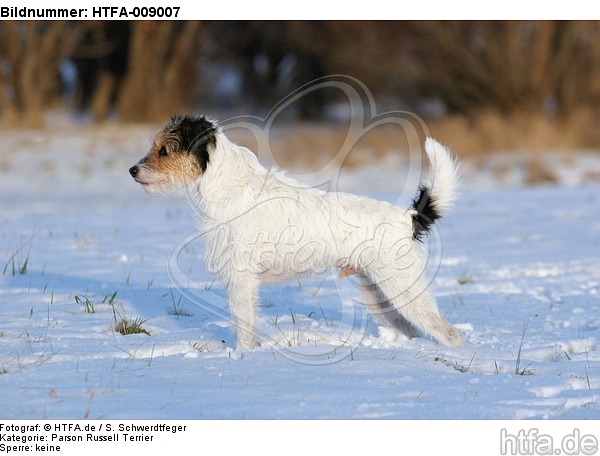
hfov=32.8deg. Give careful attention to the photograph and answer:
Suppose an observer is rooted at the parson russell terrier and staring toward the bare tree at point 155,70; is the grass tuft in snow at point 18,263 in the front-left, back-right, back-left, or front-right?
front-left

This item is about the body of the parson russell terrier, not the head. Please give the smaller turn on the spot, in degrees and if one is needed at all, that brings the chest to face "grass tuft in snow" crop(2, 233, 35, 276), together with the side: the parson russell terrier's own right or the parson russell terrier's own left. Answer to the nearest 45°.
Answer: approximately 45° to the parson russell terrier's own right

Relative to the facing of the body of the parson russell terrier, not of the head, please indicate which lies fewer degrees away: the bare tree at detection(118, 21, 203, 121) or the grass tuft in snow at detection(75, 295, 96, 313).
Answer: the grass tuft in snow

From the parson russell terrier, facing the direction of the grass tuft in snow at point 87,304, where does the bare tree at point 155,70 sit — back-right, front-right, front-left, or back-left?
front-right

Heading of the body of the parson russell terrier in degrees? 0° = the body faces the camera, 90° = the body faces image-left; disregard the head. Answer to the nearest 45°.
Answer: approximately 90°

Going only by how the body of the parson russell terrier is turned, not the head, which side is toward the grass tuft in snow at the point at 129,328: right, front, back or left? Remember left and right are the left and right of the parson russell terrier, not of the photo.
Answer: front

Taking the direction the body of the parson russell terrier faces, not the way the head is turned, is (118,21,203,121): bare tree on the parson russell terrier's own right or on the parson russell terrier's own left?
on the parson russell terrier's own right

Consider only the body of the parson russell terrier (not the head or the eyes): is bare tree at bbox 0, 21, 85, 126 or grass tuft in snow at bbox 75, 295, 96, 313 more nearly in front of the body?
the grass tuft in snow

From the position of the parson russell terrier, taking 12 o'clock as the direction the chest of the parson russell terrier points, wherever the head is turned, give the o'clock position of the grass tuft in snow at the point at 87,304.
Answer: The grass tuft in snow is roughly at 1 o'clock from the parson russell terrier.

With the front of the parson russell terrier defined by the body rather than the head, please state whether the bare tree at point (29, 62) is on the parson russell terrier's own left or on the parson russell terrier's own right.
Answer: on the parson russell terrier's own right
